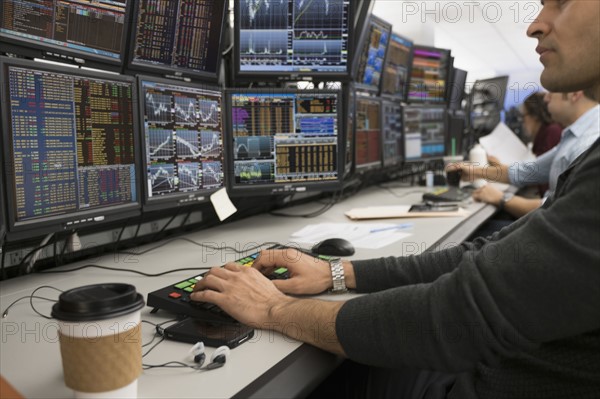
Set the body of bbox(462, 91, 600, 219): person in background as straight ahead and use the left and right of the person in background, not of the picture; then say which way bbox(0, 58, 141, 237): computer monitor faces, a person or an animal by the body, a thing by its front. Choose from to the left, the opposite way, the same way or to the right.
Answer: the opposite way

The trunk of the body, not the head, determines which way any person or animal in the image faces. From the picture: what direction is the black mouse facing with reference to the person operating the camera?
facing to the left of the viewer

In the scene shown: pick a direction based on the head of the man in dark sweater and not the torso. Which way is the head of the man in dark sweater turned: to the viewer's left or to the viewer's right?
to the viewer's left

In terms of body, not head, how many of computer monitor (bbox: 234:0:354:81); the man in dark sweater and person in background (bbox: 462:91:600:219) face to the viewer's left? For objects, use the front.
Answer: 2

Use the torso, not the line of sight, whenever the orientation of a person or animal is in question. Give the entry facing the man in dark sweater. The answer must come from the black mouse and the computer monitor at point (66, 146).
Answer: the computer monitor

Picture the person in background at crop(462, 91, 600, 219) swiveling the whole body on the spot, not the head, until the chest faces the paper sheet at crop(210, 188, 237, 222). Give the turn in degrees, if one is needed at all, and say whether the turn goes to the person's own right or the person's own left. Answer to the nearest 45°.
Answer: approximately 45° to the person's own left

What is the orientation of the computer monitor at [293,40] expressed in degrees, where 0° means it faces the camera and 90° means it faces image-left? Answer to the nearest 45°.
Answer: approximately 0°

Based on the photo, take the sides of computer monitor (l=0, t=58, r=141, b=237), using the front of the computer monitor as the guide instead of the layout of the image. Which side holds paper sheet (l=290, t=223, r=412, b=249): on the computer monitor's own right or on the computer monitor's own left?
on the computer monitor's own left

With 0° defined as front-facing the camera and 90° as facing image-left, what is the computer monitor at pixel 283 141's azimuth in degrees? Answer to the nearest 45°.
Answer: approximately 0°

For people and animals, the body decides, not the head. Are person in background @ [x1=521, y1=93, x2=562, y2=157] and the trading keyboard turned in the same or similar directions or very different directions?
very different directions

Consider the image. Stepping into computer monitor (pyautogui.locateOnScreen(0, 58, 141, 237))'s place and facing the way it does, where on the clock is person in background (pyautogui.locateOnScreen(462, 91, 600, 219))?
The person in background is roughly at 10 o'clock from the computer monitor.

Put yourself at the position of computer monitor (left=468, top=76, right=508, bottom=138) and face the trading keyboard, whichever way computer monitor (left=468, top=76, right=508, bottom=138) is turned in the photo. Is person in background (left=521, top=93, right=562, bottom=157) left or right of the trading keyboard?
left

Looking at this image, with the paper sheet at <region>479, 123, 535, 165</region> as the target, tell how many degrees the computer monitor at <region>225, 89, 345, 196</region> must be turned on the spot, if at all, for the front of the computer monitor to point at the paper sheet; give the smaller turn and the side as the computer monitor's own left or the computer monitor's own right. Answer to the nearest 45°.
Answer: approximately 135° to the computer monitor's own left
